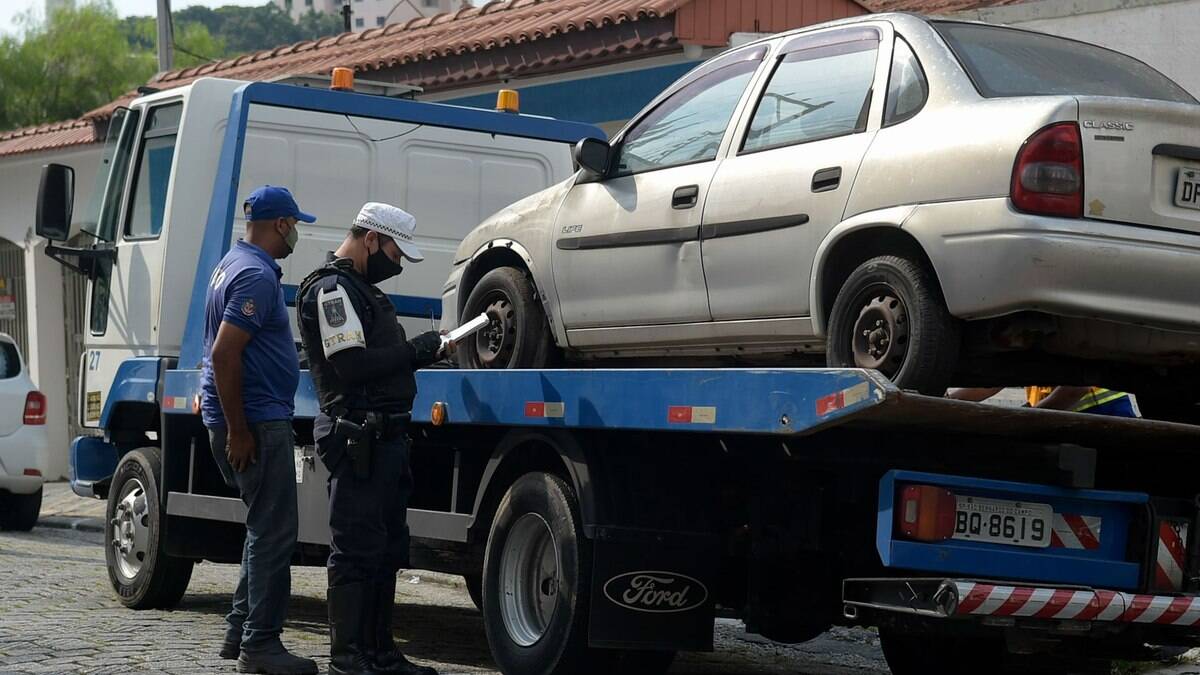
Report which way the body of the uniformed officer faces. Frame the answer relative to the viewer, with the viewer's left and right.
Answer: facing to the right of the viewer

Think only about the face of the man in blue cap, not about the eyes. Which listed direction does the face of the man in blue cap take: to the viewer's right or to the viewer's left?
to the viewer's right

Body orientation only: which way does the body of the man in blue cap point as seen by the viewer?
to the viewer's right

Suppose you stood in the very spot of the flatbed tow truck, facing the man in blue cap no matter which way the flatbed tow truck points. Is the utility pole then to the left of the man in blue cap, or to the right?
right

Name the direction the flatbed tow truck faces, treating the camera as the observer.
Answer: facing away from the viewer and to the left of the viewer

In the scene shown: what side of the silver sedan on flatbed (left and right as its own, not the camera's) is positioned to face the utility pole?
front

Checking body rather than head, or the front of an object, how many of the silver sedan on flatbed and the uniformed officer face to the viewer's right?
1

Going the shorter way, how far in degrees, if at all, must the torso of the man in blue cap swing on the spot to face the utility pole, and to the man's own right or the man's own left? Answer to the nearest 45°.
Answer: approximately 90° to the man's own left

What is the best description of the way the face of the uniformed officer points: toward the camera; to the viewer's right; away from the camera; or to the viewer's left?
to the viewer's right

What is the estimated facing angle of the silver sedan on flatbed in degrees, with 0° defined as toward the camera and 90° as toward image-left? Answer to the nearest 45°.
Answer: approximately 135°

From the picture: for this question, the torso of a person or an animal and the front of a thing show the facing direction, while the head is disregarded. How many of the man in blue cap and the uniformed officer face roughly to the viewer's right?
2

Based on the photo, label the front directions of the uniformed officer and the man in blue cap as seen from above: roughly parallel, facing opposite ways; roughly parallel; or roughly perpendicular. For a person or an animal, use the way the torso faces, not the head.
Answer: roughly parallel
